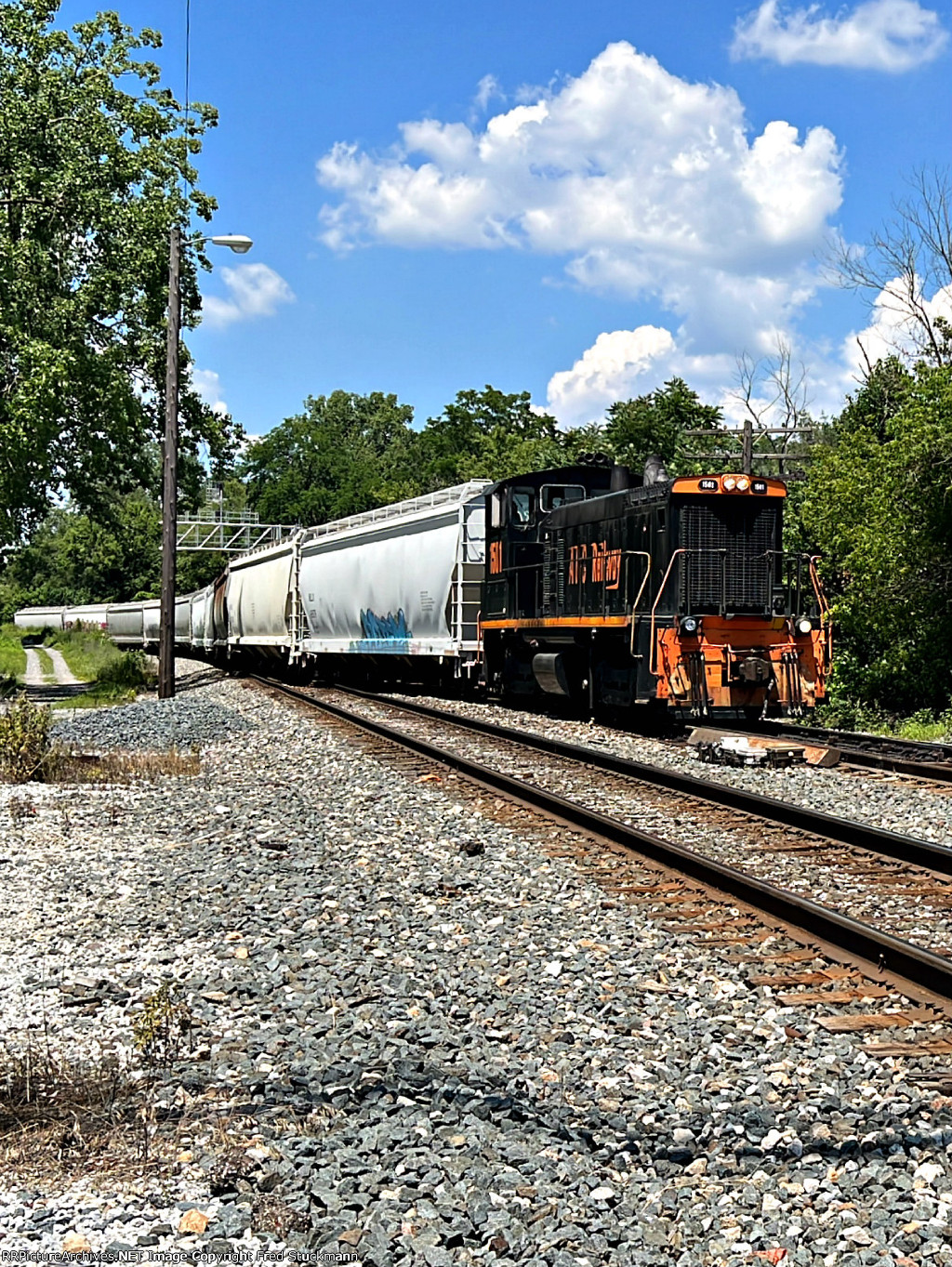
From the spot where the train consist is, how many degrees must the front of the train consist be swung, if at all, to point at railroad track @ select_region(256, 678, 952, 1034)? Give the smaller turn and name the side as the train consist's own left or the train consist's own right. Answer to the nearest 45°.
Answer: approximately 45° to the train consist's own right

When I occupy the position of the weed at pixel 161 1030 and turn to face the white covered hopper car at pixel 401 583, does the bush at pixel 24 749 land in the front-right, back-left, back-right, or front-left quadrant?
front-left

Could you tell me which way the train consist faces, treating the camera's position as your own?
facing the viewer and to the right of the viewer

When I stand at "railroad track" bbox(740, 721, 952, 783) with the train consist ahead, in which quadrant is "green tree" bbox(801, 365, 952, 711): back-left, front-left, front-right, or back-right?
front-right

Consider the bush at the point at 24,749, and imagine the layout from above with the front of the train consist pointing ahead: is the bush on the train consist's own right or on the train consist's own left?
on the train consist's own right

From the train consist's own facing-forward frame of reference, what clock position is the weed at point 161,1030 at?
The weed is roughly at 2 o'clock from the train consist.

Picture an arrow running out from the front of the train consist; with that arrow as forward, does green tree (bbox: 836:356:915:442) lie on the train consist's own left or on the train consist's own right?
on the train consist's own left

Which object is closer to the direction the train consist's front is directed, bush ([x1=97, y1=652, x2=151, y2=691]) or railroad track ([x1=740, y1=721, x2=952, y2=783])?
the railroad track

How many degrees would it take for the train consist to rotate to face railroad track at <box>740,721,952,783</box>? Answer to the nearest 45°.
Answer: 0° — it already faces it

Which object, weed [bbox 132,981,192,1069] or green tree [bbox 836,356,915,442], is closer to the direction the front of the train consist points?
the weed
